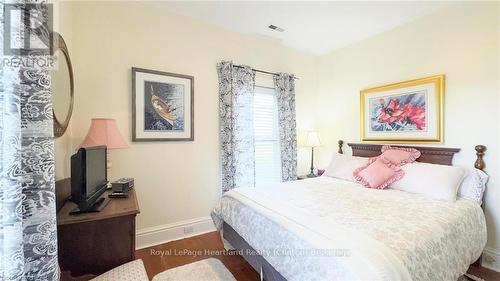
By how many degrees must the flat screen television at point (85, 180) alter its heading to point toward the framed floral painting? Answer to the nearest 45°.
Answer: approximately 45° to its left

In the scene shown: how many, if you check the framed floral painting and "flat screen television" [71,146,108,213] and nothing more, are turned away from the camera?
0

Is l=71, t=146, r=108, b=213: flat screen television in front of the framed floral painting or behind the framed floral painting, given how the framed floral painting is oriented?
in front

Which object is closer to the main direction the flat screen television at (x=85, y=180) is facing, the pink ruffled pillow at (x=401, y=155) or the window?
the pink ruffled pillow

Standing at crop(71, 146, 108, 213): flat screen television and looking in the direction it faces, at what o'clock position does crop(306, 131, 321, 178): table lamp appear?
The table lamp is roughly at 10 o'clock from the flat screen television.

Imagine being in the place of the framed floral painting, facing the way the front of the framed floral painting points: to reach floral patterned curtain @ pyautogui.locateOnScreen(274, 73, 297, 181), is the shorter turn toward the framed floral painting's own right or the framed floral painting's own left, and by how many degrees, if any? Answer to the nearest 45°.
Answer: approximately 45° to the framed floral painting's own right

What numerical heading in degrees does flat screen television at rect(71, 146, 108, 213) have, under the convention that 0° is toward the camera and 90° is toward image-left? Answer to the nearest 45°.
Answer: approximately 315°

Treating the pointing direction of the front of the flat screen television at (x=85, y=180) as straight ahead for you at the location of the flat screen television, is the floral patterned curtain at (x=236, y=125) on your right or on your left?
on your left

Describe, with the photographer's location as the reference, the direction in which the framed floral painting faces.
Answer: facing the viewer and to the left of the viewer
